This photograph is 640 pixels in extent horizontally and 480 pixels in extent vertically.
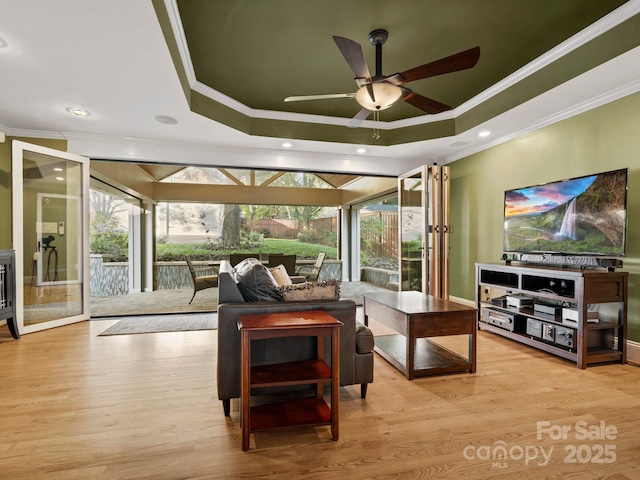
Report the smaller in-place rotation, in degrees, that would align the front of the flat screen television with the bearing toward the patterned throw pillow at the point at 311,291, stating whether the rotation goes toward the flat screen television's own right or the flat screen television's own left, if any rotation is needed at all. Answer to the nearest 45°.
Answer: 0° — it already faces it

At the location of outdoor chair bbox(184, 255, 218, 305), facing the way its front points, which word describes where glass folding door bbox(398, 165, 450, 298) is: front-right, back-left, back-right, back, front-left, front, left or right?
front-right

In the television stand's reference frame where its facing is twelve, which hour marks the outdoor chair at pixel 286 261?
The outdoor chair is roughly at 2 o'clock from the television stand.

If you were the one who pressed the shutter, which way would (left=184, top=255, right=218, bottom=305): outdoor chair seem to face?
facing to the right of the viewer

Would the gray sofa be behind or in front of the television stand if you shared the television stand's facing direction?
in front
